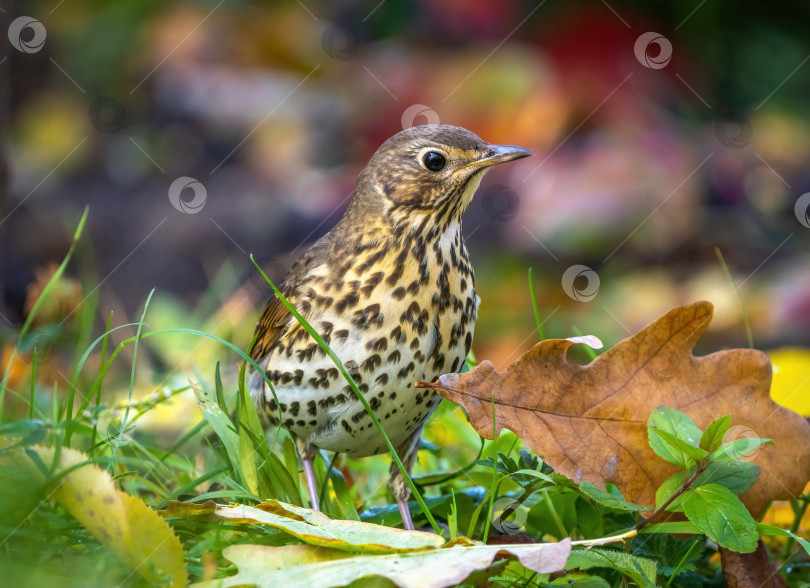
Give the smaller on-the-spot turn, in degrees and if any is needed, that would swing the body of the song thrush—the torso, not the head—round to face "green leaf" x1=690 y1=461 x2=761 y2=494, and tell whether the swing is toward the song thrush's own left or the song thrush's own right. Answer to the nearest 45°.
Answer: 0° — it already faces it

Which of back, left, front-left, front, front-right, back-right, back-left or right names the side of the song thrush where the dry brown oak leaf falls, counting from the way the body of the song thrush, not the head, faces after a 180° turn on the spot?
back

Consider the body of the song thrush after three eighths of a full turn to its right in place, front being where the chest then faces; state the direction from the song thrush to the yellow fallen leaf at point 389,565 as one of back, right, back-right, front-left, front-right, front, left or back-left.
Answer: left

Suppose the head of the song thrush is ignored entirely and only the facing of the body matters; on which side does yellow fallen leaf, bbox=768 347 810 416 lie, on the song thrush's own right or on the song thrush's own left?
on the song thrush's own left

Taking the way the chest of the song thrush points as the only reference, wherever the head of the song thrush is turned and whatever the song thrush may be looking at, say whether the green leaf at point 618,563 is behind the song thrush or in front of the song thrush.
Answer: in front

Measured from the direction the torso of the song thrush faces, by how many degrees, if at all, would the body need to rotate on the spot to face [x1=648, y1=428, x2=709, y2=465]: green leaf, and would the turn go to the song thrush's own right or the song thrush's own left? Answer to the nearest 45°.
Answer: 0° — it already faces it

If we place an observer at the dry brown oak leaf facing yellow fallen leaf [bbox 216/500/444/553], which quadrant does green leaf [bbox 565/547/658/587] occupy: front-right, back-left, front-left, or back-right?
front-left

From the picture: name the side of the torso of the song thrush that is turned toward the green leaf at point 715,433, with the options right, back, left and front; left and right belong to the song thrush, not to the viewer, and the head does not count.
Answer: front

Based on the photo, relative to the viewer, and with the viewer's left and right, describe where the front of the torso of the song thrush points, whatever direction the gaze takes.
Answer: facing the viewer and to the right of the viewer

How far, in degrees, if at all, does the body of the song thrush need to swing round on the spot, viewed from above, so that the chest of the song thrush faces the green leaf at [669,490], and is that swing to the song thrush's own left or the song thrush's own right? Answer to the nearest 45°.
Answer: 0° — it already faces it

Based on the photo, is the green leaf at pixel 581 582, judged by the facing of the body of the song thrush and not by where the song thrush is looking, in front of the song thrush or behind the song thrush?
in front

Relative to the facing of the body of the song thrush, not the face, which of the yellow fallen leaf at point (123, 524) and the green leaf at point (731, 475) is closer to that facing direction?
the green leaf

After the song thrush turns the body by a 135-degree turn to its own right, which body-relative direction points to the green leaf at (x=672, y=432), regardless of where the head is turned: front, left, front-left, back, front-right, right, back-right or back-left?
back-left

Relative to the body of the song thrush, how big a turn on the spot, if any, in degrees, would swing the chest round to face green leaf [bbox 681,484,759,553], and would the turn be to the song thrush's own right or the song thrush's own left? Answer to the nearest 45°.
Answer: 0° — it already faces it
